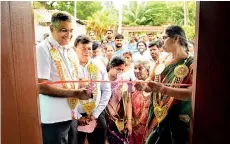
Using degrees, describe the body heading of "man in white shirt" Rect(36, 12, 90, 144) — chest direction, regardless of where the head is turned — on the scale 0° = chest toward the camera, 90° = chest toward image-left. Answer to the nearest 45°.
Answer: approximately 315°

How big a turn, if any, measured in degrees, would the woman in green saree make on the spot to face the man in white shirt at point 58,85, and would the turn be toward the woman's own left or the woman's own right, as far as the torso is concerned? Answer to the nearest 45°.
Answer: approximately 45° to the woman's own right

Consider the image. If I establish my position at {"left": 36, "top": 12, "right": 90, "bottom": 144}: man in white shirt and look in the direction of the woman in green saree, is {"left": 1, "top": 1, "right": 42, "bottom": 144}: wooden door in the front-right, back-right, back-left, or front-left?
back-right

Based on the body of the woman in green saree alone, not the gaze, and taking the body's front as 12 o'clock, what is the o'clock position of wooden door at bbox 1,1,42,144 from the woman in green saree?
The wooden door is roughly at 1 o'clock from the woman in green saree.

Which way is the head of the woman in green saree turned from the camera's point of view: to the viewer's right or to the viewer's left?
to the viewer's left
